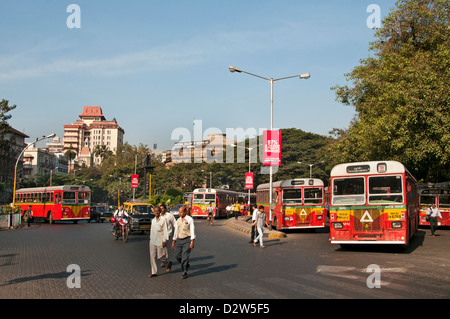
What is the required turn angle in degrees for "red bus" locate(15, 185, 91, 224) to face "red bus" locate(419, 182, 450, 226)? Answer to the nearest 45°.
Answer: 0° — it already faces it

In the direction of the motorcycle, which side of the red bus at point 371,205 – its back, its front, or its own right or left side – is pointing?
right

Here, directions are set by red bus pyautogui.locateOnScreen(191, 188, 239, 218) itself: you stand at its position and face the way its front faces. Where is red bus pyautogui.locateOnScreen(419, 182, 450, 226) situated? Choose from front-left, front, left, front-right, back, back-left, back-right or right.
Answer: left

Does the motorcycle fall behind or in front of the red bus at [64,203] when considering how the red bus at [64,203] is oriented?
in front

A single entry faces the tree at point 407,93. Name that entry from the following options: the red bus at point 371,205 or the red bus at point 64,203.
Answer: the red bus at point 64,203

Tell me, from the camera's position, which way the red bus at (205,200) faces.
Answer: facing the viewer and to the left of the viewer

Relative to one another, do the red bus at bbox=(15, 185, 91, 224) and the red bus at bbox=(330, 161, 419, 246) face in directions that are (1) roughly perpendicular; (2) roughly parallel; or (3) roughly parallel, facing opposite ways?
roughly perpendicular

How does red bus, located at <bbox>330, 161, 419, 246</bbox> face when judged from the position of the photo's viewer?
facing the viewer

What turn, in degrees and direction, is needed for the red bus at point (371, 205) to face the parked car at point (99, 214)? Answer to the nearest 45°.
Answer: approximately 135° to its right

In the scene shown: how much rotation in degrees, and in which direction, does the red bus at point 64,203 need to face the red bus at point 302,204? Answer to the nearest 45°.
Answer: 0° — it already faces it

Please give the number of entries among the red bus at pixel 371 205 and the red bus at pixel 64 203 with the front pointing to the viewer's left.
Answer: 0

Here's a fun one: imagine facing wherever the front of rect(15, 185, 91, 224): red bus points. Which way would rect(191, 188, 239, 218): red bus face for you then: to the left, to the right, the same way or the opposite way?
to the right

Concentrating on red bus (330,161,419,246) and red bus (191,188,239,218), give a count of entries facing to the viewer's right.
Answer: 0
